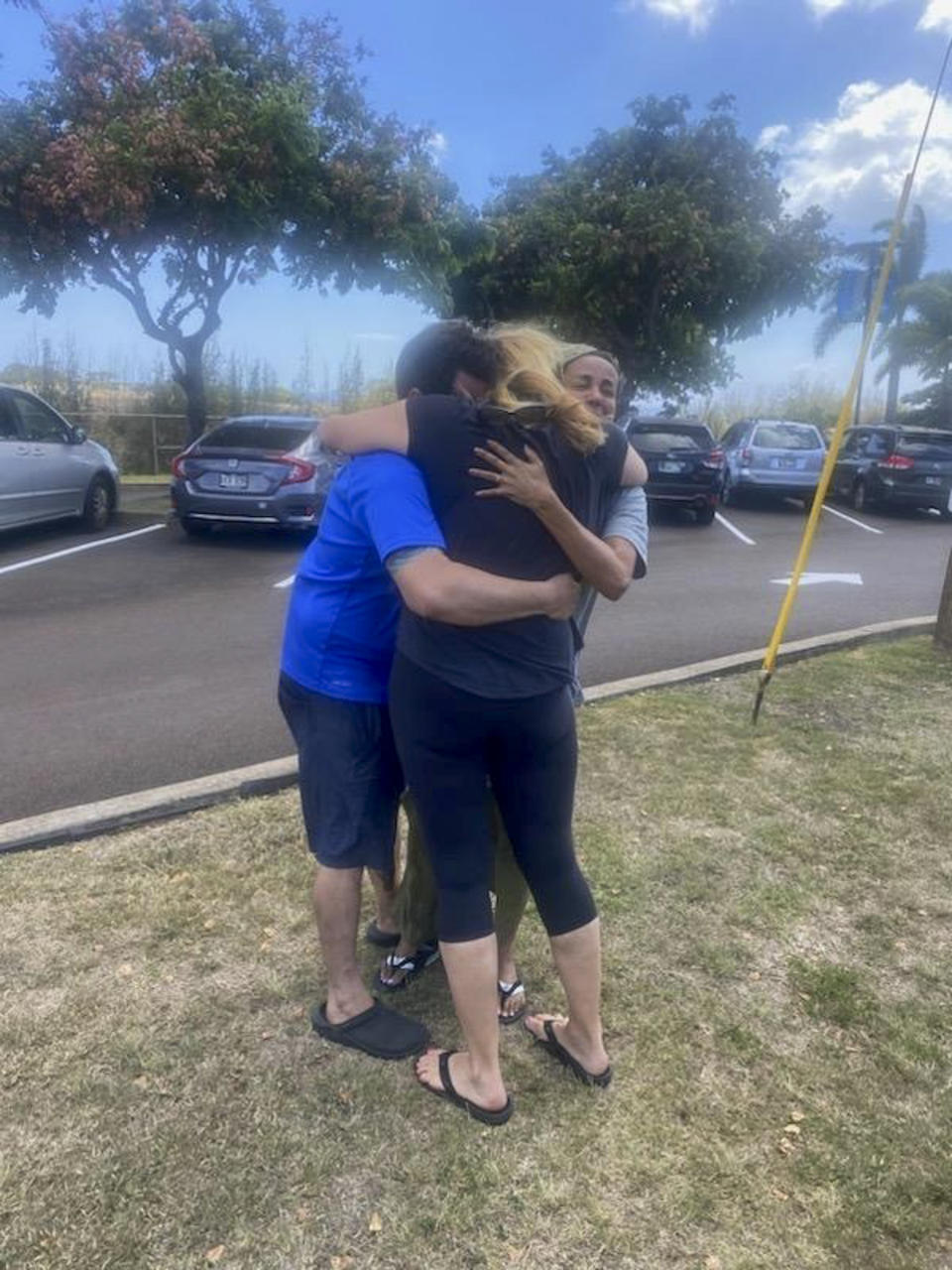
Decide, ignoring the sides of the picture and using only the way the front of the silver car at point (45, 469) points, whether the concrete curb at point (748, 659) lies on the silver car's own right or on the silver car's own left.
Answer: on the silver car's own right

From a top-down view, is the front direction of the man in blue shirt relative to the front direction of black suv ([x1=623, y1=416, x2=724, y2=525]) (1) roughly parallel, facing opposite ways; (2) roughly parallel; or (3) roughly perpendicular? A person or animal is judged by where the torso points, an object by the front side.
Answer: roughly perpendicular

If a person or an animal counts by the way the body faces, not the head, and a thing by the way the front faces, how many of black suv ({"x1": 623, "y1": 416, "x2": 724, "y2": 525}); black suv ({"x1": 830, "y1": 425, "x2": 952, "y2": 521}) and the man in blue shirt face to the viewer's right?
1

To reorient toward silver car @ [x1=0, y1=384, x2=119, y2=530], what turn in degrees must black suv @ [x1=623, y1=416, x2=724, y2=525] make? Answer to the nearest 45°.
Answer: approximately 135° to its left

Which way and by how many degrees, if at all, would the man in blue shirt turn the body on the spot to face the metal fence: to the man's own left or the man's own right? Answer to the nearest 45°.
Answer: approximately 90° to the man's own left

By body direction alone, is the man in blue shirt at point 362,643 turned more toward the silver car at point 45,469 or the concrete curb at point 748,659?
the concrete curb

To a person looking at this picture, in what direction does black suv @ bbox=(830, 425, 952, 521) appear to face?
facing away from the viewer and to the left of the viewer

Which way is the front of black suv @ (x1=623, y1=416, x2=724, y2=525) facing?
away from the camera

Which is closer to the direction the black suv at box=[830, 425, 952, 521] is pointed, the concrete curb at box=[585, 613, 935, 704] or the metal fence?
the metal fence

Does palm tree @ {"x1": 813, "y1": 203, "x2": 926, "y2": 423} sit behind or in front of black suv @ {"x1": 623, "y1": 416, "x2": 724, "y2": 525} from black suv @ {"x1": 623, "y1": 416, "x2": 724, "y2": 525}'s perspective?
in front

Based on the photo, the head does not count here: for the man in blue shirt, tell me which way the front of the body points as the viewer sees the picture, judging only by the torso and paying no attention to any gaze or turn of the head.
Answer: to the viewer's right
